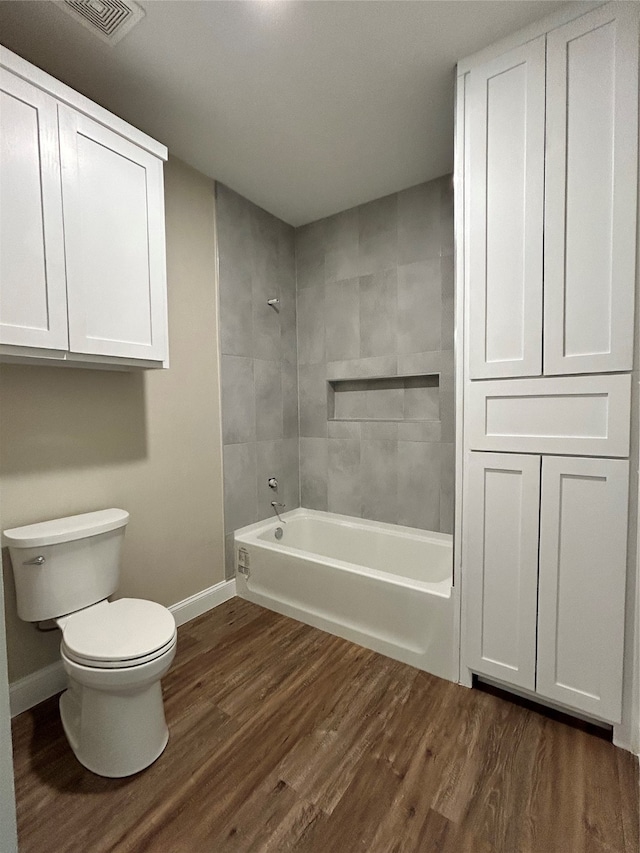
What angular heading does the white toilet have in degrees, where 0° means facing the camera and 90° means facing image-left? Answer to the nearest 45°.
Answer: approximately 315°

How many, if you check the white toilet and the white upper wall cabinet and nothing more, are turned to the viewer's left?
0

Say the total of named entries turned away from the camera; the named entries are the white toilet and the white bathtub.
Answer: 0

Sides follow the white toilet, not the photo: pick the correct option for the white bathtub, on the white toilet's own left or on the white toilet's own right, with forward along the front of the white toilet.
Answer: on the white toilet's own left

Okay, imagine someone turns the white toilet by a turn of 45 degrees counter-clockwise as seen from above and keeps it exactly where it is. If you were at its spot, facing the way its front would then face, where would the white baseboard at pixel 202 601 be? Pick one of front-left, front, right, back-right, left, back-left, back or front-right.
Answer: front-left

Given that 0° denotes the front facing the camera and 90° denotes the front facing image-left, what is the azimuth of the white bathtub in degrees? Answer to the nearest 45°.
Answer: approximately 45°

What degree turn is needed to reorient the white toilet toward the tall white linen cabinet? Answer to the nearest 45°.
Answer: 0° — it already faces it

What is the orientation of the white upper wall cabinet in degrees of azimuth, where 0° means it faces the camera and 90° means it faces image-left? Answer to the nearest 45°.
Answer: approximately 315°
